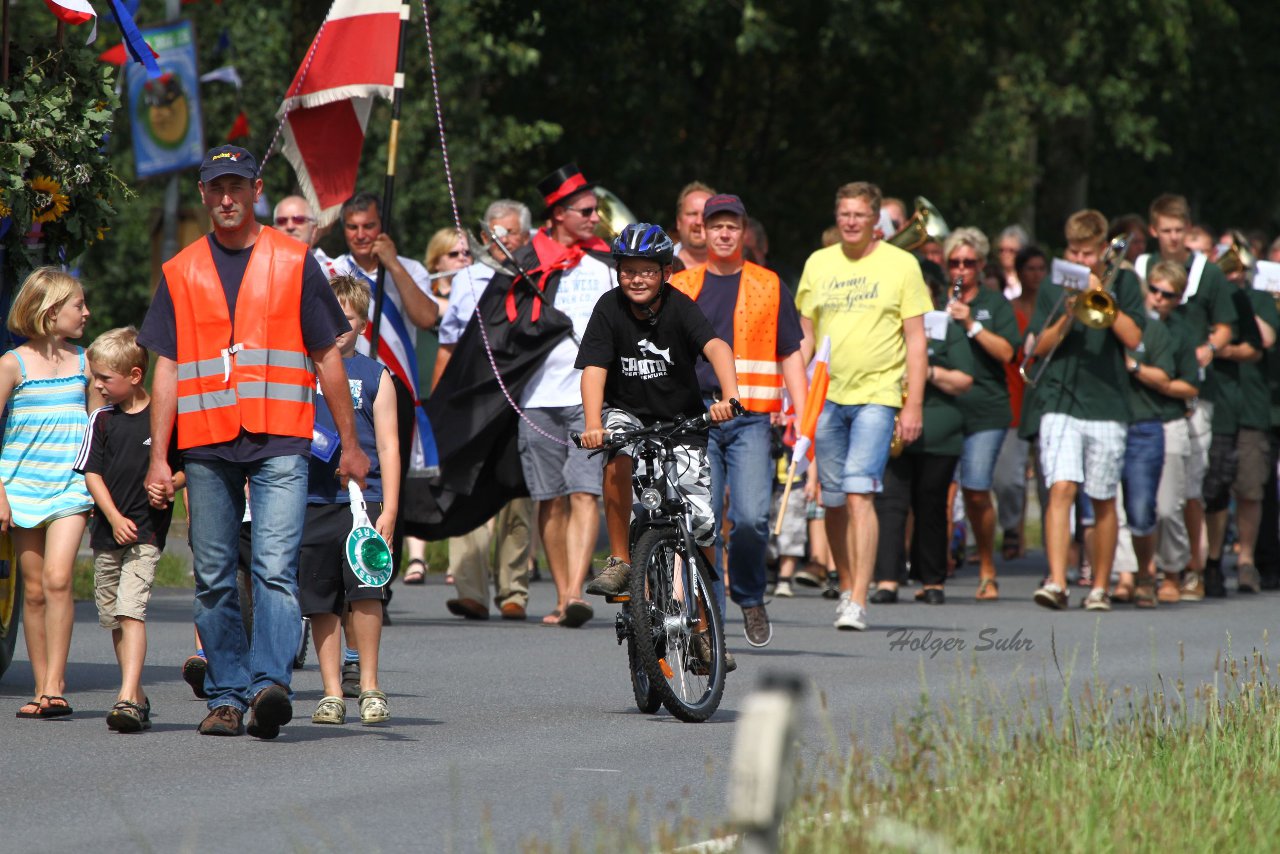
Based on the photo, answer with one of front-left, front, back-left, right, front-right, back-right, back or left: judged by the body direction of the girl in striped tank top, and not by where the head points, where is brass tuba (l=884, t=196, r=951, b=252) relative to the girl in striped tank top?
back-left

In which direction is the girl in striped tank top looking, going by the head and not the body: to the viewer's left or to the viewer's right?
to the viewer's right

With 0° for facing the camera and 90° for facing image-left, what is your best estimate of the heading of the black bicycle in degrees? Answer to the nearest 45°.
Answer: approximately 0°

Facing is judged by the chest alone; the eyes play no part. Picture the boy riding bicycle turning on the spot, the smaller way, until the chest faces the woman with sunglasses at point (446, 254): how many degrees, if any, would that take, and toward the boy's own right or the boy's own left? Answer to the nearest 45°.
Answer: approximately 180°

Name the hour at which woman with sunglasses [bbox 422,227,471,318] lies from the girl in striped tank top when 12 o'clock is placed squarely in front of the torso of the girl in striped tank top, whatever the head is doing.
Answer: The woman with sunglasses is roughly at 7 o'clock from the girl in striped tank top.

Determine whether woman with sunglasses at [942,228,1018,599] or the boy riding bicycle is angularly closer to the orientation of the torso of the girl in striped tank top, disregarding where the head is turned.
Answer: the boy riding bicycle

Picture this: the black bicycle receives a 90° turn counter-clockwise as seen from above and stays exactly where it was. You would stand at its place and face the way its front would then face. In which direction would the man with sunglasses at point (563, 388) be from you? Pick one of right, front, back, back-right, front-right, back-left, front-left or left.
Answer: left

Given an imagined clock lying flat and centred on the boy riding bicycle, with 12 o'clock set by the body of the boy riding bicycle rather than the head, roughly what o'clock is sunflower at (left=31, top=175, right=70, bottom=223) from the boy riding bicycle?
The sunflower is roughly at 3 o'clock from the boy riding bicycle.

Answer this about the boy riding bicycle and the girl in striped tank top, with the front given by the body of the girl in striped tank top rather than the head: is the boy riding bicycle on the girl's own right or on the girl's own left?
on the girl's own left

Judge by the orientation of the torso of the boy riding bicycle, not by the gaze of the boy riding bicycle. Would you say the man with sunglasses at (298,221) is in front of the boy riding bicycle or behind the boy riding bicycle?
behind
